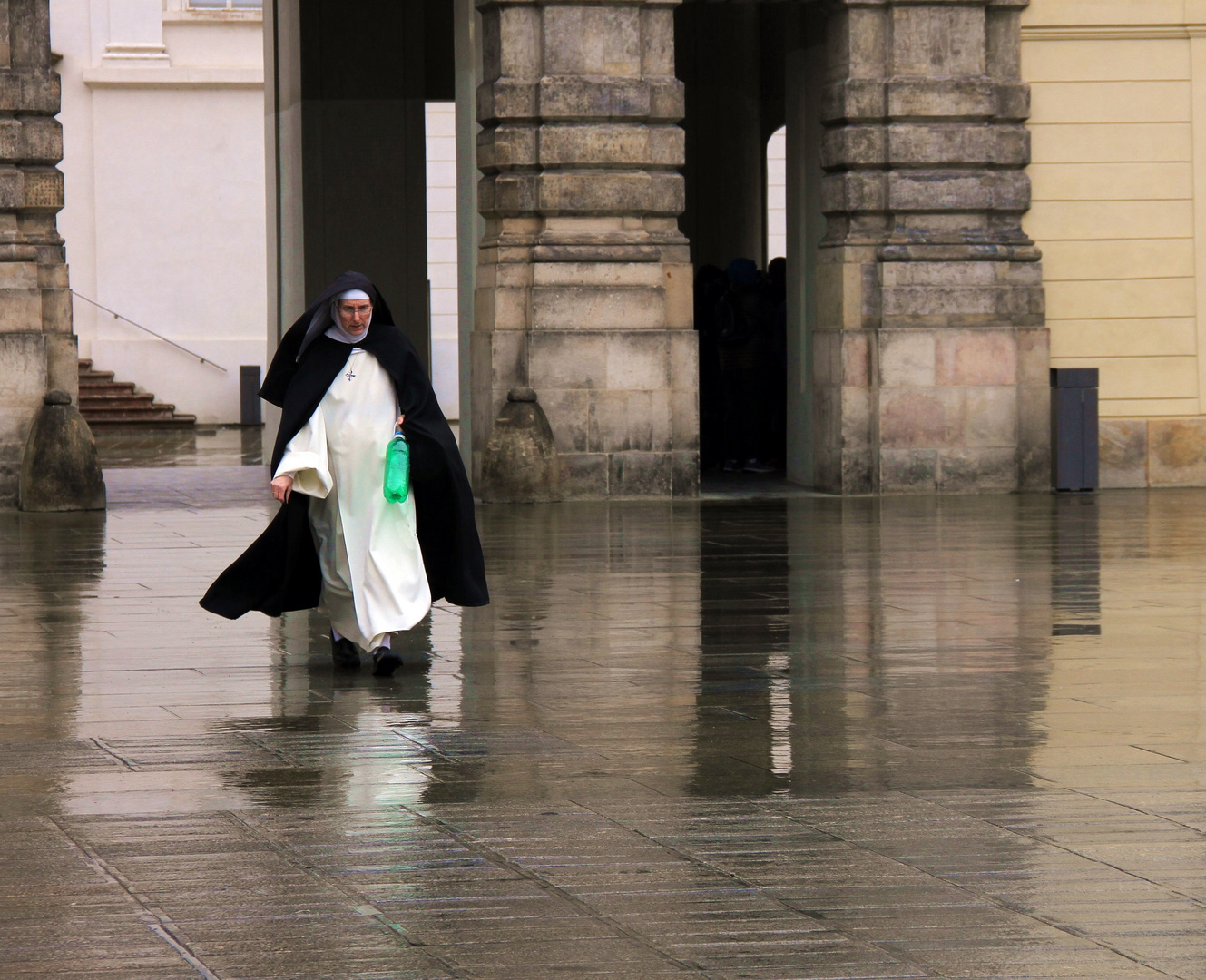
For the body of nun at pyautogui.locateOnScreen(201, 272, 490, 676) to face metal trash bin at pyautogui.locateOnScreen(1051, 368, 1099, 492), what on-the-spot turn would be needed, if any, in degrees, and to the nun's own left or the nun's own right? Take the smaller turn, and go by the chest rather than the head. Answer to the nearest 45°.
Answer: approximately 135° to the nun's own left

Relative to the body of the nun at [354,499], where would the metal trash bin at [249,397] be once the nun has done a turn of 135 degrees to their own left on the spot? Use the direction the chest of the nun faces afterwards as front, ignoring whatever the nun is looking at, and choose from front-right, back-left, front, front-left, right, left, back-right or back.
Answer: front-left

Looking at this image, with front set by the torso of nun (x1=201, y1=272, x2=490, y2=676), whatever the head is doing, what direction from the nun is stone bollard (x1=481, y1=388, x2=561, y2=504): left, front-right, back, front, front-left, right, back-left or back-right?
back

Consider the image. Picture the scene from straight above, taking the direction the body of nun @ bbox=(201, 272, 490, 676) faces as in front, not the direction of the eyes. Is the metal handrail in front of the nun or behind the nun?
behind

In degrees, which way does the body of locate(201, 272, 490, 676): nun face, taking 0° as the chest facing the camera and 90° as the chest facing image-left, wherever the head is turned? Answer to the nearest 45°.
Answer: approximately 0°

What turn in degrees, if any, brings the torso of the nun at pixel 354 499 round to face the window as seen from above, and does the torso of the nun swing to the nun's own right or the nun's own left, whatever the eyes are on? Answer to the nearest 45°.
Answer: approximately 180°

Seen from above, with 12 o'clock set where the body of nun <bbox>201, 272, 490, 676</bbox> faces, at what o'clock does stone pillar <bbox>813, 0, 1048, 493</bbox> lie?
The stone pillar is roughly at 7 o'clock from the nun.

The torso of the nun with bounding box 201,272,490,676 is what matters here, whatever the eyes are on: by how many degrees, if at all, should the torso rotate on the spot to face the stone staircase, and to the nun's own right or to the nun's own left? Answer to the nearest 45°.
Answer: approximately 180°
